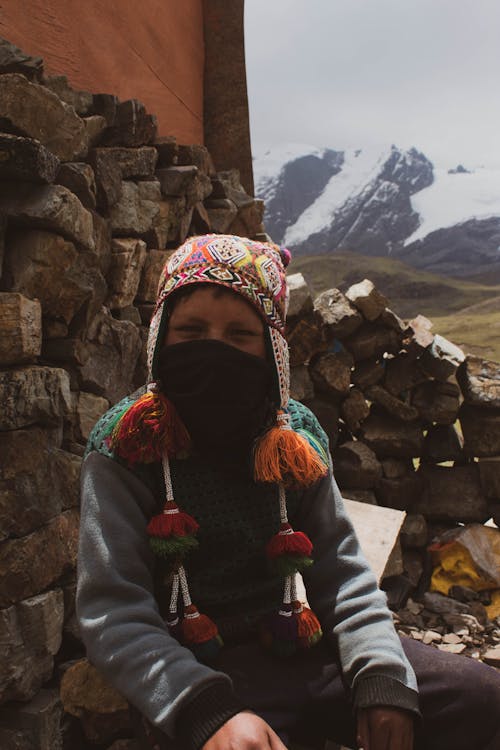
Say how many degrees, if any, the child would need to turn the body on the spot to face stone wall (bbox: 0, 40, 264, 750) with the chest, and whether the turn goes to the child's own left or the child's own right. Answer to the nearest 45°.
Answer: approximately 135° to the child's own right

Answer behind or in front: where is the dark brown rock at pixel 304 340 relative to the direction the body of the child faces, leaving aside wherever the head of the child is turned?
behind

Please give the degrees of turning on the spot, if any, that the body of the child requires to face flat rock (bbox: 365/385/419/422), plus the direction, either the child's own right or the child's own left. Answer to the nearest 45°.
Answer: approximately 180°

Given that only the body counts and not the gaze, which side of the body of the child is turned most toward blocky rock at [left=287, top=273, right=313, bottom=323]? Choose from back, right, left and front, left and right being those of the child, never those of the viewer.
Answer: back

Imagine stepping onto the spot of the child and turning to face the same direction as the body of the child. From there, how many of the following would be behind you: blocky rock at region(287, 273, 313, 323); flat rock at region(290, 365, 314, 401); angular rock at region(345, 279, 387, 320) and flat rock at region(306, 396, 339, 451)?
4

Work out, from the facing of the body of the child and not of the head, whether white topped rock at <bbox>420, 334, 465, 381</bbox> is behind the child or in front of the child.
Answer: behind

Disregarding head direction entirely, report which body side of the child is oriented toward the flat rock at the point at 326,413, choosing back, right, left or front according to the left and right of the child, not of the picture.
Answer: back

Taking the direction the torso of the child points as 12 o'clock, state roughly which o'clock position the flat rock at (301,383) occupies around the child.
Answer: The flat rock is roughly at 6 o'clock from the child.

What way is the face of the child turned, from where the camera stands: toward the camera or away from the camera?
toward the camera

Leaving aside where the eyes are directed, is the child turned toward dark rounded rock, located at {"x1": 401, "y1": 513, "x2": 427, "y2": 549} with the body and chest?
no

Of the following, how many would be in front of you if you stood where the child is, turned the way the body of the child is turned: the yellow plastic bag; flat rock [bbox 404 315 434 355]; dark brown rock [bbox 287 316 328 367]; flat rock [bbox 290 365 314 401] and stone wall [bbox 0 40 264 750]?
0

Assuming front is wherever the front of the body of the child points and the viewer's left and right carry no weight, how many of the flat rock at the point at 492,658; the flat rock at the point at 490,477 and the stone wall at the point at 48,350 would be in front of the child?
0

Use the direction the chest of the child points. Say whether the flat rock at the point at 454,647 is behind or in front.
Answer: behind

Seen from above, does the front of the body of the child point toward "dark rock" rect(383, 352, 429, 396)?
no

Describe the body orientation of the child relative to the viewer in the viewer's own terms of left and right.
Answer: facing the viewer
